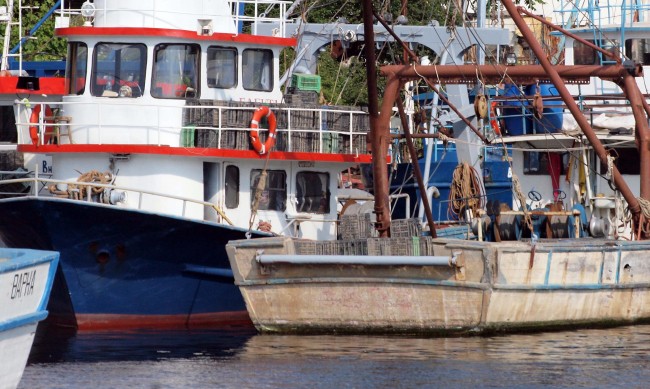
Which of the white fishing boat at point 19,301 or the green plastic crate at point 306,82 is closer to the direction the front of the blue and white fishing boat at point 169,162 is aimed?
the white fishing boat

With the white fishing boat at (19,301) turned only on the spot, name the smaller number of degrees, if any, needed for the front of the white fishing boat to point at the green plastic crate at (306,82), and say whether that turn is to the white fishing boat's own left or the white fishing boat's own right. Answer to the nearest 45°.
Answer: approximately 45° to the white fishing boat's own left

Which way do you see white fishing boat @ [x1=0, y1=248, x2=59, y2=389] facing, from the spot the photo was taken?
facing to the right of the viewer

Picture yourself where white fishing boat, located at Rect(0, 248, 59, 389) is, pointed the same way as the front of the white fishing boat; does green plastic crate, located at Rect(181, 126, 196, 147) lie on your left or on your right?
on your left

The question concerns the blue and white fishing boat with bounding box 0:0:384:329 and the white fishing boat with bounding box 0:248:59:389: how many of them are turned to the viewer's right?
1

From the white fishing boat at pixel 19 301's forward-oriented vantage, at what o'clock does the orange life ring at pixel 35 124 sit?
The orange life ring is roughly at 9 o'clock from the white fishing boat.

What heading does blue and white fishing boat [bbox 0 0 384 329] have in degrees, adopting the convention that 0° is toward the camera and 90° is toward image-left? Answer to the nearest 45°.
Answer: approximately 45°
